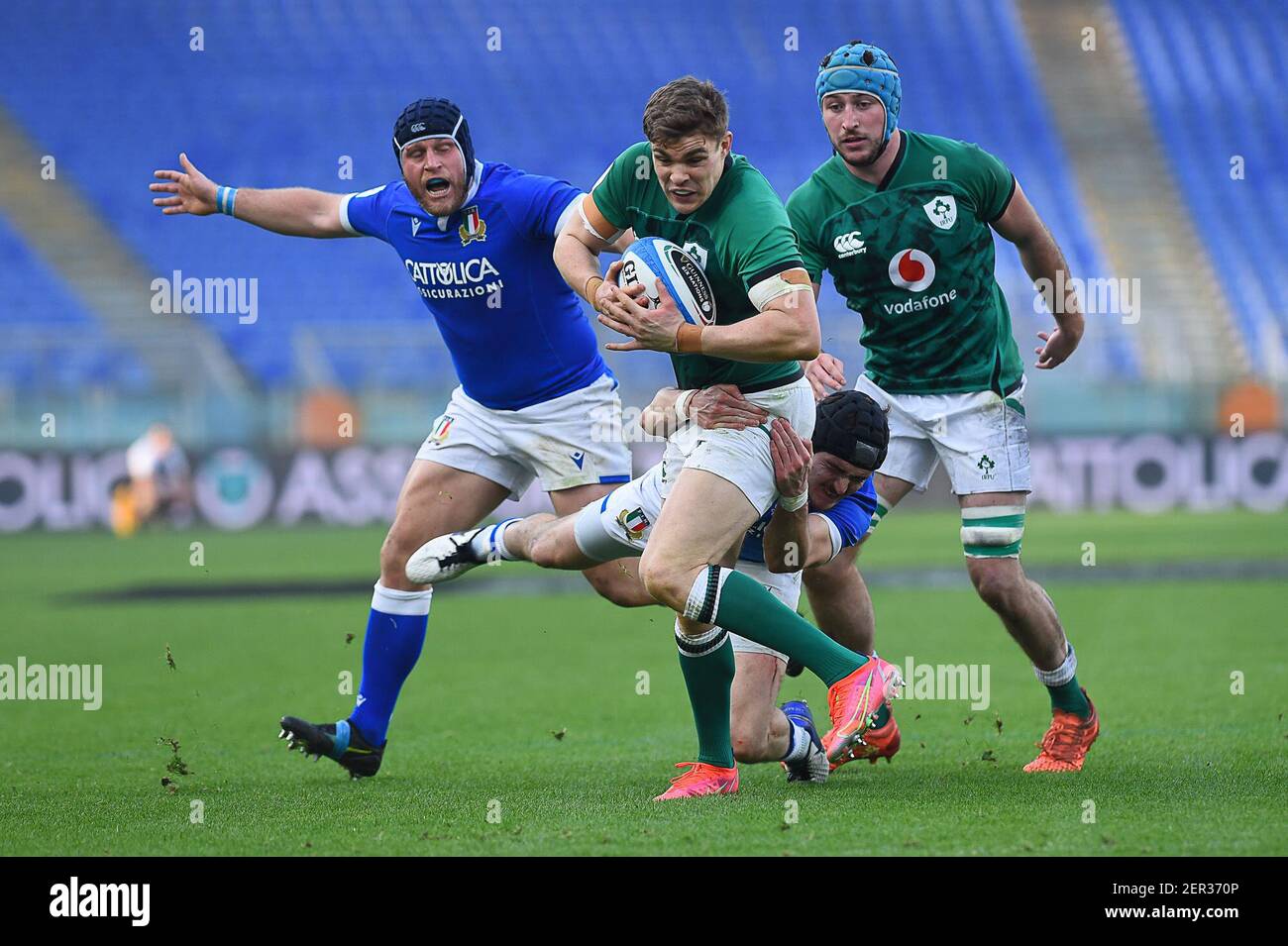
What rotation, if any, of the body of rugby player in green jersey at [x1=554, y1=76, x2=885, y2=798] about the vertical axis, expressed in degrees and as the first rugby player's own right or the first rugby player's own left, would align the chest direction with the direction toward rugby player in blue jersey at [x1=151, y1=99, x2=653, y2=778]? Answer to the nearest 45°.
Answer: approximately 90° to the first rugby player's own right

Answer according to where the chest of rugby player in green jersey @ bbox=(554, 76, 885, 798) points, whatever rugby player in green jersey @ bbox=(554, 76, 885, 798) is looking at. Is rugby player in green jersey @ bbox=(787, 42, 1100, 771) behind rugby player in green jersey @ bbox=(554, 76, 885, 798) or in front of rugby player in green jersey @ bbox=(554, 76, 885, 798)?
behind

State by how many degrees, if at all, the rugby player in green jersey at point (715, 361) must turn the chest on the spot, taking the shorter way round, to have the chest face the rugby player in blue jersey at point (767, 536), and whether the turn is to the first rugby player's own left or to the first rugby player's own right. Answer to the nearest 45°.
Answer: approximately 135° to the first rugby player's own right

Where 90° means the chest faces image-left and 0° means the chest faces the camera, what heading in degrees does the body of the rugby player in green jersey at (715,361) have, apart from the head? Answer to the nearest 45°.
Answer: approximately 45°
